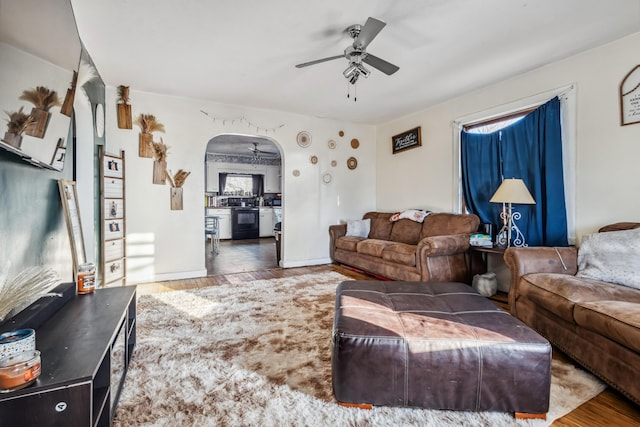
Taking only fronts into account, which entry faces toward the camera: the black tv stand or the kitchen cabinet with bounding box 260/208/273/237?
the kitchen cabinet

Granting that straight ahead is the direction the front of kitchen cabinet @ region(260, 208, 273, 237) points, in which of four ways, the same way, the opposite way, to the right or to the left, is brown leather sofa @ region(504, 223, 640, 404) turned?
to the right

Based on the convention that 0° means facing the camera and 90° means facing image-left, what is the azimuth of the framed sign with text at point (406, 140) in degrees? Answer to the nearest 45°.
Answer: approximately 45°

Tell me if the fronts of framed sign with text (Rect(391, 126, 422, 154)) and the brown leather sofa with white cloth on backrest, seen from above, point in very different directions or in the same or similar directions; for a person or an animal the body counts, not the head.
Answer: same or similar directions

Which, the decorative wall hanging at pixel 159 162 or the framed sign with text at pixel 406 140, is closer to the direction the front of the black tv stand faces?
the framed sign with text

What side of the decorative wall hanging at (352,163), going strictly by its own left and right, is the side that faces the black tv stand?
front

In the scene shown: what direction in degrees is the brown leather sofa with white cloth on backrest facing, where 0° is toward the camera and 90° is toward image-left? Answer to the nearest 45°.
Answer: approximately 45°

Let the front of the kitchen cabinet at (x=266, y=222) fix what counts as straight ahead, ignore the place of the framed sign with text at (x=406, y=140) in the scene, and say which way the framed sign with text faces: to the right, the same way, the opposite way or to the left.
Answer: to the right

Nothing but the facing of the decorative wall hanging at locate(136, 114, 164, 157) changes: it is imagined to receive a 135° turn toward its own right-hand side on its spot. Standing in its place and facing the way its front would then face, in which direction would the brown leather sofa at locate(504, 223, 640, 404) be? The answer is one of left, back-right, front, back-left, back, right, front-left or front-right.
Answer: back-left

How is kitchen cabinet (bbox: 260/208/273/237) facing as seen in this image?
toward the camera

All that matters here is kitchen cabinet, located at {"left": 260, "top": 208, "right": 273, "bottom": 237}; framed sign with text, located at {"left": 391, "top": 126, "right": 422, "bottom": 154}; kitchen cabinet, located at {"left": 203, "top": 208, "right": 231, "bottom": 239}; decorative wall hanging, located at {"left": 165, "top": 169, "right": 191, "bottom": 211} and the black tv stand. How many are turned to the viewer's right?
1

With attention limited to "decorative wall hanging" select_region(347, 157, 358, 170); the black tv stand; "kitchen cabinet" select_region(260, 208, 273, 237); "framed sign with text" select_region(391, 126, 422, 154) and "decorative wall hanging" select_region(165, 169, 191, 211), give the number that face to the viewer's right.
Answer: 1

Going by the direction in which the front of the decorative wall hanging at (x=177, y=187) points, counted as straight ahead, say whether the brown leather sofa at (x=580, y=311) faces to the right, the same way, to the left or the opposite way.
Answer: to the right

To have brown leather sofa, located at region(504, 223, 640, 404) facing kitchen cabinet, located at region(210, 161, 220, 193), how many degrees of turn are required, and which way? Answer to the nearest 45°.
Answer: approximately 45° to its right

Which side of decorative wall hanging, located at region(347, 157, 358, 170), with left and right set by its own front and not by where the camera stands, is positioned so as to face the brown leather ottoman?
front

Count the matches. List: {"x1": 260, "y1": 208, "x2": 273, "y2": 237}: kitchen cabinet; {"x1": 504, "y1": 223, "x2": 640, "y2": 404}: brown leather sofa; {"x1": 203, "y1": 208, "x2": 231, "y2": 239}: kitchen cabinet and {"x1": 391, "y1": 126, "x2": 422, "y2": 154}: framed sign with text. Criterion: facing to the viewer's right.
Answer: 0

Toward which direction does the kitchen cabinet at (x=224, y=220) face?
toward the camera

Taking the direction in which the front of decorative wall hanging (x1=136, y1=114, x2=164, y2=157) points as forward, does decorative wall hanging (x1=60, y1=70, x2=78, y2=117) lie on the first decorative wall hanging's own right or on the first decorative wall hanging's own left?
on the first decorative wall hanging's own right

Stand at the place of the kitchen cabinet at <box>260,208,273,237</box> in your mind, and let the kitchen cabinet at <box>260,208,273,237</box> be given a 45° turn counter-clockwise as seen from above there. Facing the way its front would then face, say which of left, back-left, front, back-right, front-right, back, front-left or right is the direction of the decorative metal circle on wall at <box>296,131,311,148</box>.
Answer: front-right
